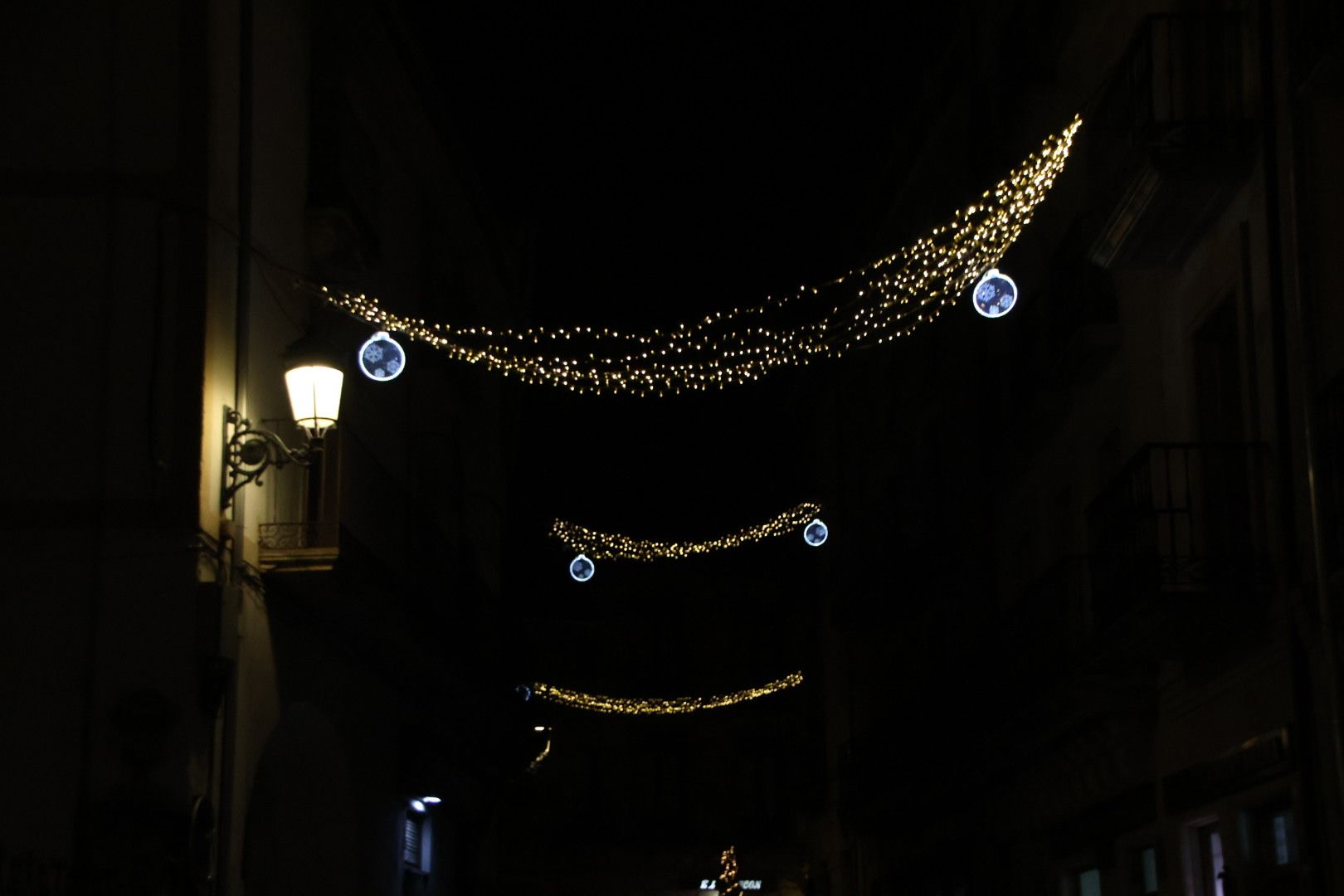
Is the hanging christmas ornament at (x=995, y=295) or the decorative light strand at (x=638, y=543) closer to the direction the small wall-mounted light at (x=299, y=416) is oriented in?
the hanging christmas ornament

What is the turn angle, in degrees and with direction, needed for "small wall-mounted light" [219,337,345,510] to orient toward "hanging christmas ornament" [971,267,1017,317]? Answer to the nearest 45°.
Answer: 0° — it already faces it

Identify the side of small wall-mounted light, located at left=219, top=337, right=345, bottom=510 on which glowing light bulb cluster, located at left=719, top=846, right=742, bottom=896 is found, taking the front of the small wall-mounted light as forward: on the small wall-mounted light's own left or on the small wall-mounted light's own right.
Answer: on the small wall-mounted light's own left

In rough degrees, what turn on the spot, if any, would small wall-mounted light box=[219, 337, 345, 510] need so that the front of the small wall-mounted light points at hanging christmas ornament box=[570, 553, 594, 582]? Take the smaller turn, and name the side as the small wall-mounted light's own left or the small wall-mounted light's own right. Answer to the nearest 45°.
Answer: approximately 90° to the small wall-mounted light's own left

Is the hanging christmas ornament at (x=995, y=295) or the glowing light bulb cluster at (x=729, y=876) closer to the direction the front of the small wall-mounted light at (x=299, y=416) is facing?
the hanging christmas ornament

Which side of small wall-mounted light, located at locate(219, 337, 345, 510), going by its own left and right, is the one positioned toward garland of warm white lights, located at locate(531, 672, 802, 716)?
left

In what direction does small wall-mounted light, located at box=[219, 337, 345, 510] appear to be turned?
to the viewer's right

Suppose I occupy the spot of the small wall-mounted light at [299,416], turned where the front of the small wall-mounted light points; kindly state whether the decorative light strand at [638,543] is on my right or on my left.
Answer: on my left

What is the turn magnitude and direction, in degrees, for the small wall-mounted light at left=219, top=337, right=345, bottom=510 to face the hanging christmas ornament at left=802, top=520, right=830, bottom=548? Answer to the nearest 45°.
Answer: approximately 45° to its left
